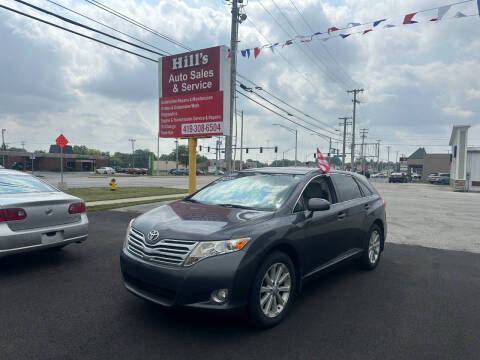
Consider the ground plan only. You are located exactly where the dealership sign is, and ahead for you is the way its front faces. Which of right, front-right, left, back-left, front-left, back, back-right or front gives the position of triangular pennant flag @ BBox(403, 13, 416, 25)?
left

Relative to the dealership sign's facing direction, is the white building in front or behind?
behind

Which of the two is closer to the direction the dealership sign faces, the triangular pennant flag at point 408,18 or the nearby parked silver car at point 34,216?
the nearby parked silver car

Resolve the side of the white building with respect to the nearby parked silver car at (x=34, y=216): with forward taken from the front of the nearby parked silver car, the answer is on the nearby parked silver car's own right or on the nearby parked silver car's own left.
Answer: on the nearby parked silver car's own right

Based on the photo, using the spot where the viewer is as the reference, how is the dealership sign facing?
facing the viewer and to the left of the viewer

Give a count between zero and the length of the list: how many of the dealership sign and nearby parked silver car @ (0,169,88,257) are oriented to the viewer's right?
0

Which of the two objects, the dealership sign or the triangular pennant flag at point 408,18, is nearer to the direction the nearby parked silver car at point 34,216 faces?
the dealership sign

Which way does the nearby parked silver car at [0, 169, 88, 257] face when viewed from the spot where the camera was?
facing away from the viewer and to the left of the viewer

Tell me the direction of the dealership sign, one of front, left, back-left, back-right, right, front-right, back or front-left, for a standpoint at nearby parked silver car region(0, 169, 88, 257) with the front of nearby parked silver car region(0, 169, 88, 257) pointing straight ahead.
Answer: right
